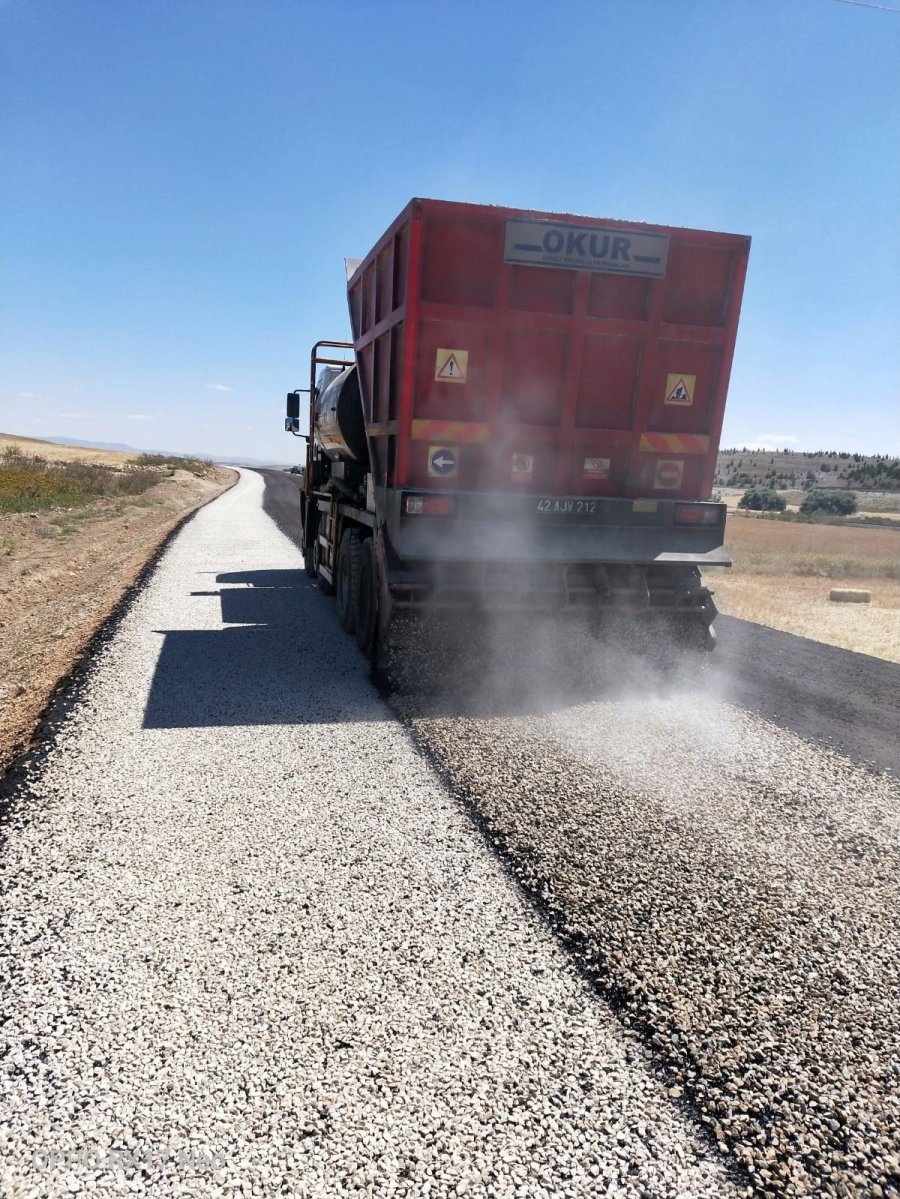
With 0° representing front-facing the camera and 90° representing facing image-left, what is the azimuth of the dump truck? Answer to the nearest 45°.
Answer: approximately 180°
